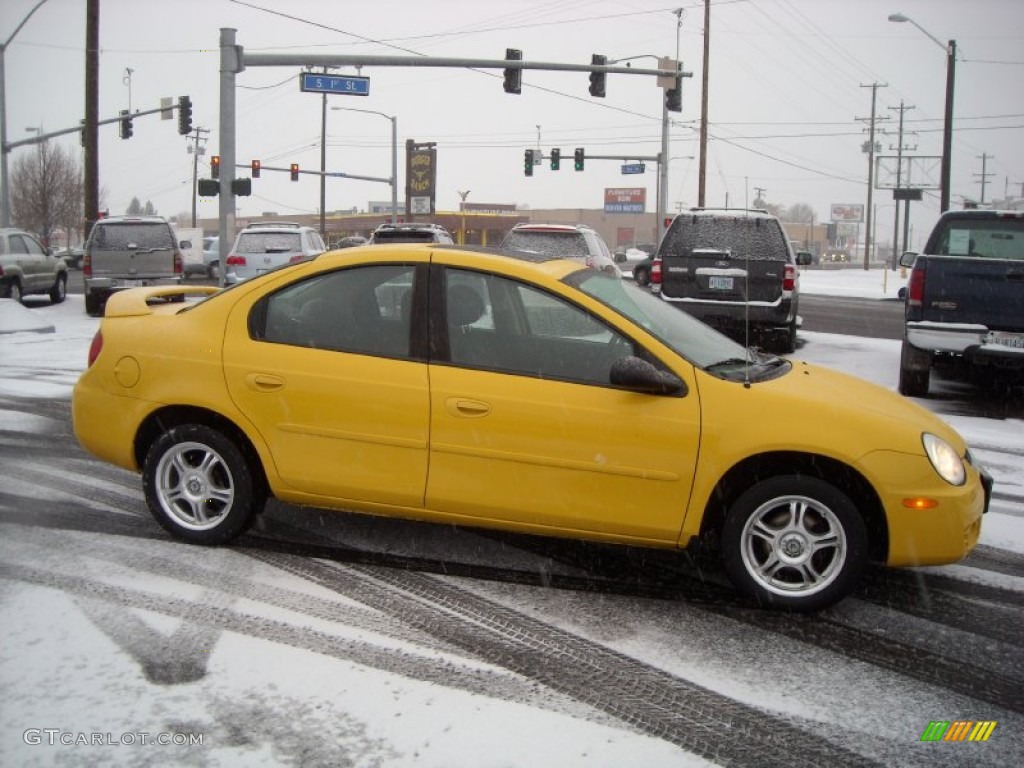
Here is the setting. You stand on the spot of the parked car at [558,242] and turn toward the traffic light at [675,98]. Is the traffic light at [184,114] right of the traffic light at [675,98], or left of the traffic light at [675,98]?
left

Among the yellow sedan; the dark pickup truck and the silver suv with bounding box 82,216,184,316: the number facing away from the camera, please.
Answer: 2

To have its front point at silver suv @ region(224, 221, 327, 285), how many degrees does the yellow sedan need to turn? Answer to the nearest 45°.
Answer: approximately 90° to its left

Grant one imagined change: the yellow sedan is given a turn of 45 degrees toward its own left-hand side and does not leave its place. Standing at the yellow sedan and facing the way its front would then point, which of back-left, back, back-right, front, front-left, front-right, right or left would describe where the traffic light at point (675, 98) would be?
front-left

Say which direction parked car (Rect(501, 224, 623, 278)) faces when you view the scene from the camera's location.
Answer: facing away from the viewer and to the right of the viewer

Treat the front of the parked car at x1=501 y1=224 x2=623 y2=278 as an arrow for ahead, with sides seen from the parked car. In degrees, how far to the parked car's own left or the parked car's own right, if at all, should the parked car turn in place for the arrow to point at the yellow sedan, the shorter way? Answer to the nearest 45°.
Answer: approximately 135° to the parked car's own right

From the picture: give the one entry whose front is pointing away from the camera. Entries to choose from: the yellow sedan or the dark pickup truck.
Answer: the dark pickup truck

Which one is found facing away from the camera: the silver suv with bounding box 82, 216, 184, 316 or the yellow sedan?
the silver suv

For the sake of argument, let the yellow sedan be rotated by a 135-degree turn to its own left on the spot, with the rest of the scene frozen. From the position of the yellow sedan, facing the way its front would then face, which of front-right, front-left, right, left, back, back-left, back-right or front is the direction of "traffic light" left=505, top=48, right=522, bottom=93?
front-right

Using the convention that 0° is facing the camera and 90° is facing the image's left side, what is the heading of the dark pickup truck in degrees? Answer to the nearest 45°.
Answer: approximately 180°

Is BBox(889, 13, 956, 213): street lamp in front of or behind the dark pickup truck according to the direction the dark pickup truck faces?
in front

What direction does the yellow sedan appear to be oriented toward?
to the viewer's right

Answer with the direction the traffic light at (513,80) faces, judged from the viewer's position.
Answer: facing away from the viewer

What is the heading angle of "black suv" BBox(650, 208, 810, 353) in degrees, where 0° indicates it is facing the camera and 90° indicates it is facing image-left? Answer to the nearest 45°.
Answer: approximately 180°

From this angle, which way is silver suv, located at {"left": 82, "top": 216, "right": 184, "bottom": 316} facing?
away from the camera

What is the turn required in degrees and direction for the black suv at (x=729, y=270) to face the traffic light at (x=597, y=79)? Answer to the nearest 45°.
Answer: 0° — it already faces it
